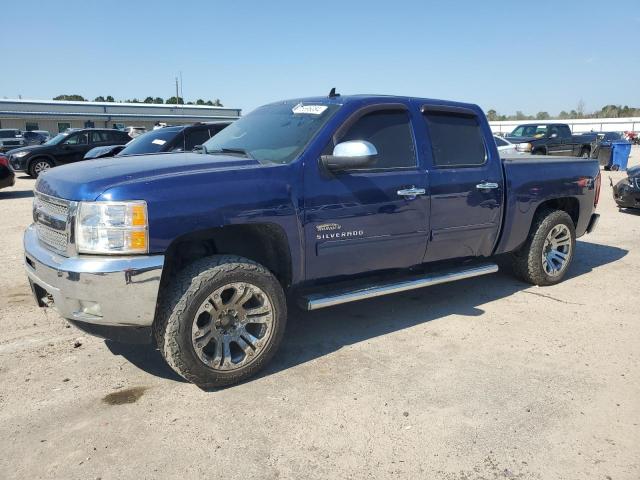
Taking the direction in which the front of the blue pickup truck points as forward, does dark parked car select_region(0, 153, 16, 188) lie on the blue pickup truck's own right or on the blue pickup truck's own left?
on the blue pickup truck's own right

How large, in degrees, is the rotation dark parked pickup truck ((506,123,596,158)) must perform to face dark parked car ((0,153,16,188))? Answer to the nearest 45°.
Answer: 0° — it already faces it

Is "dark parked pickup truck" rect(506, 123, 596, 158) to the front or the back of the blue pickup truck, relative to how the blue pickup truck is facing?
to the back

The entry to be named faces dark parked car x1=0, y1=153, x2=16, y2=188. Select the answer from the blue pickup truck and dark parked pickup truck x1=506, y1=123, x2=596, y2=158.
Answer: dark parked pickup truck x1=506, y1=123, x2=596, y2=158

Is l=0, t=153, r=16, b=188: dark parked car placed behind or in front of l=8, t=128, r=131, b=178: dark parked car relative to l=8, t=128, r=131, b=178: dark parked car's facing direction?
in front

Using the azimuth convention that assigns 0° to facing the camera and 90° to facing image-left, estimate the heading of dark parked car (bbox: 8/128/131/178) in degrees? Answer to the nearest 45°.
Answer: approximately 45°

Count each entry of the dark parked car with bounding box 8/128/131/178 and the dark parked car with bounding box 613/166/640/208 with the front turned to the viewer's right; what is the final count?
0

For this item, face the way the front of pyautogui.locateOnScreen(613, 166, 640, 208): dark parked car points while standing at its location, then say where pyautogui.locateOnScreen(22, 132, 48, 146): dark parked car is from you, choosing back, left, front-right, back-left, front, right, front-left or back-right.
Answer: front-right

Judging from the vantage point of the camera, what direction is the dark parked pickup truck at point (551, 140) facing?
facing the viewer and to the left of the viewer

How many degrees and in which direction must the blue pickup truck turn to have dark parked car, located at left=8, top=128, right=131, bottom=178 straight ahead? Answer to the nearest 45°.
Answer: approximately 90° to its right

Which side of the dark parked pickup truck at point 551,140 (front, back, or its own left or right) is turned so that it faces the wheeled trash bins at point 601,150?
back
